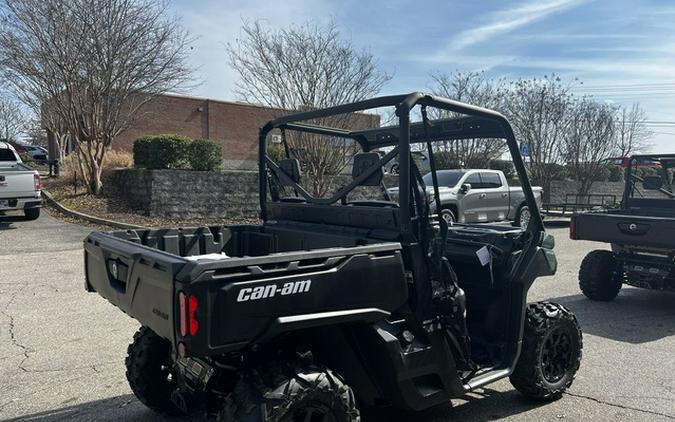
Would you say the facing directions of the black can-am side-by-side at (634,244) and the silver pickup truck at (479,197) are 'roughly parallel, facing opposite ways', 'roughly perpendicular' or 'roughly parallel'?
roughly parallel, facing opposite ways

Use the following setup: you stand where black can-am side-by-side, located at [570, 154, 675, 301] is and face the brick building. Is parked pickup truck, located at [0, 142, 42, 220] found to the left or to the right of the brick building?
left

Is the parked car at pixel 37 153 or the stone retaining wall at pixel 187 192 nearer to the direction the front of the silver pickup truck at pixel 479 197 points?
the stone retaining wall

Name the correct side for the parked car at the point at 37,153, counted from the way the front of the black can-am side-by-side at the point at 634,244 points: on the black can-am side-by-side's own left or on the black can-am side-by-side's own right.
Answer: on the black can-am side-by-side's own left

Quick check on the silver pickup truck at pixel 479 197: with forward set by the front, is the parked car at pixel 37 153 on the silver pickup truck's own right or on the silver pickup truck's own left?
on the silver pickup truck's own right

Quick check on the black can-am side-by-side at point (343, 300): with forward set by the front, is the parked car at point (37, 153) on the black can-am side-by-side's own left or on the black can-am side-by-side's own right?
on the black can-am side-by-side's own left

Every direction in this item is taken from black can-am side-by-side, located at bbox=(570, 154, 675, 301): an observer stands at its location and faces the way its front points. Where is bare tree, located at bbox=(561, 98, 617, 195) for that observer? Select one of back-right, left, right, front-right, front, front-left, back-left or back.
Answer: front-left

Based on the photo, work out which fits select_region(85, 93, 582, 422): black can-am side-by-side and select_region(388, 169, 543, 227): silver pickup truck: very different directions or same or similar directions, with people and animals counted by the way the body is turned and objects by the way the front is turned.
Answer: very different directions

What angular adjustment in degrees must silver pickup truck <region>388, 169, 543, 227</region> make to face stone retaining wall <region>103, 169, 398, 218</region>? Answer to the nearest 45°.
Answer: approximately 45° to its right

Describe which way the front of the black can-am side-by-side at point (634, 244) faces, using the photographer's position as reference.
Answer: facing away from the viewer and to the right of the viewer

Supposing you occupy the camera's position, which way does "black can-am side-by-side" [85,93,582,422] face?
facing away from the viewer and to the right of the viewer

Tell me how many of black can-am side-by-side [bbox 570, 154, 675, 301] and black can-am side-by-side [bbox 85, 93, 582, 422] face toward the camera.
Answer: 0
